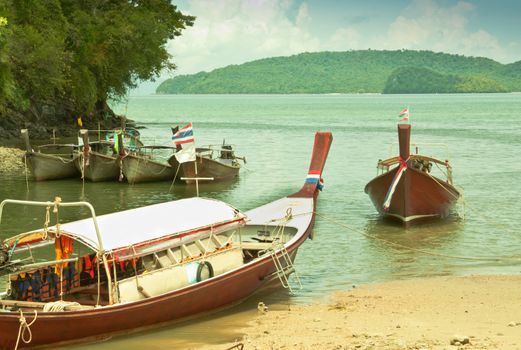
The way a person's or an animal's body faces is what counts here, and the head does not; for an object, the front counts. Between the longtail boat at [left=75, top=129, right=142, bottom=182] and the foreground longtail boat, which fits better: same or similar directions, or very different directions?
very different directions

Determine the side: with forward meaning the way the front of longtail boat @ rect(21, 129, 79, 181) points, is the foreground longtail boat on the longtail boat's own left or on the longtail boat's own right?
on the longtail boat's own left

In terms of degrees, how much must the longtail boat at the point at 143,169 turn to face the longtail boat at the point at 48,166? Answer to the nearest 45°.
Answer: approximately 45° to its right

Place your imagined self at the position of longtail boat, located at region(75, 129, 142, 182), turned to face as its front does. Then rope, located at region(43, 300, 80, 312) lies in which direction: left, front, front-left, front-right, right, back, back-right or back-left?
front-left

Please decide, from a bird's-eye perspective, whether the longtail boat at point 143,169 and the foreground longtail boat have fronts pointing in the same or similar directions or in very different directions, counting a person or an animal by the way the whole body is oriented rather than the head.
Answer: very different directions

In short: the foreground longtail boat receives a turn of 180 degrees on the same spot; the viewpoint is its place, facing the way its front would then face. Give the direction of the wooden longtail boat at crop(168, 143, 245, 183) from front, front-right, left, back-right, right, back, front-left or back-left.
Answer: back-right
